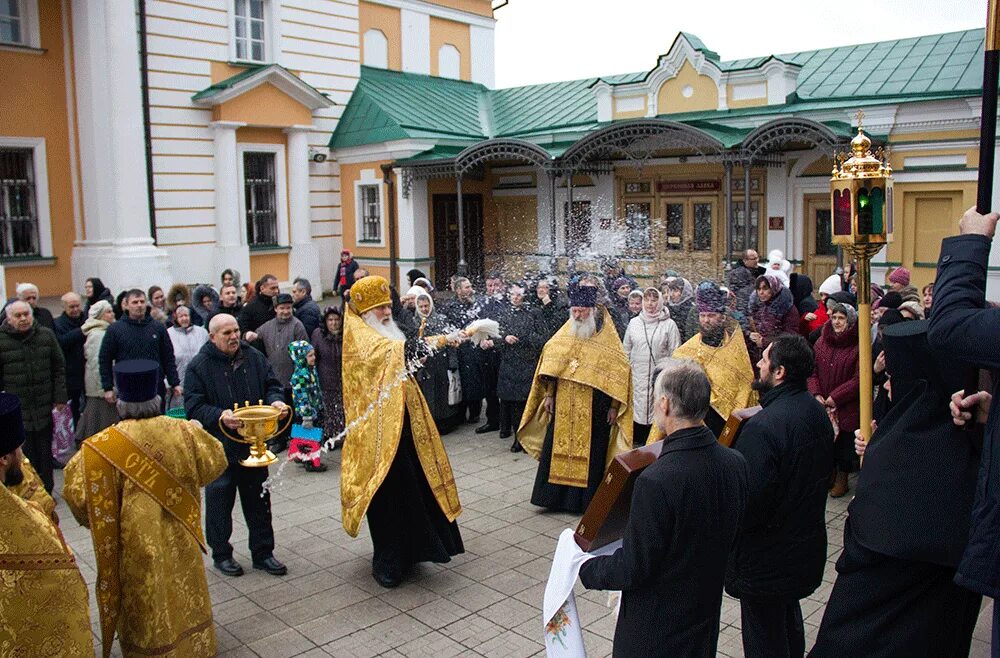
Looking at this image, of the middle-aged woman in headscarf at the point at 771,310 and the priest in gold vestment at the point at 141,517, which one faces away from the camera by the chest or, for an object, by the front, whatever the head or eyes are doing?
the priest in gold vestment

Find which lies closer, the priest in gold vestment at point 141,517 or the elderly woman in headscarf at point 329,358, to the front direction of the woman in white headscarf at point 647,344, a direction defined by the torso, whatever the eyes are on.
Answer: the priest in gold vestment

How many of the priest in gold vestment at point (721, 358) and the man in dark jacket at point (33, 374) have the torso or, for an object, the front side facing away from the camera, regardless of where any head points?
0

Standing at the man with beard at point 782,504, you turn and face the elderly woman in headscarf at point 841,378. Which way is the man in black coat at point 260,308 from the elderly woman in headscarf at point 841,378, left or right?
left

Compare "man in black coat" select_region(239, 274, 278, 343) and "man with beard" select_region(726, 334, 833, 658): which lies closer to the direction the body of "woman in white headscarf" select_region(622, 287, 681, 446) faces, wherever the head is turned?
the man with beard

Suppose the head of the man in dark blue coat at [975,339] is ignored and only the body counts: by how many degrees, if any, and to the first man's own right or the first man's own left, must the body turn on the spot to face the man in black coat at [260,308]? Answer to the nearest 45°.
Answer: approximately 45° to the first man's own right

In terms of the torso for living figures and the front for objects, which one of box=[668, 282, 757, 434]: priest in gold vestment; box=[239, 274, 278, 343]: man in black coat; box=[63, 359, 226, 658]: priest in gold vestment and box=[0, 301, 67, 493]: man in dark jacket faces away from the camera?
box=[63, 359, 226, 658]: priest in gold vestment

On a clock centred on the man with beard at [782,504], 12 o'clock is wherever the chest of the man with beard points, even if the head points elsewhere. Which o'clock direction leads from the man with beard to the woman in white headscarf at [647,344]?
The woman in white headscarf is roughly at 1 o'clock from the man with beard.

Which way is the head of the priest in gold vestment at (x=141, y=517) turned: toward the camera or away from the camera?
away from the camera
